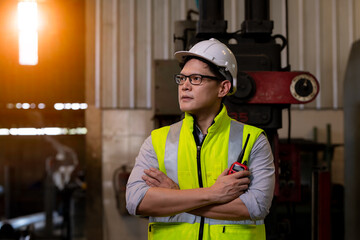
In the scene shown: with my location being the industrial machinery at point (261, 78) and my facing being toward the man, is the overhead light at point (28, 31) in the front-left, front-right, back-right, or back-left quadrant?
back-right

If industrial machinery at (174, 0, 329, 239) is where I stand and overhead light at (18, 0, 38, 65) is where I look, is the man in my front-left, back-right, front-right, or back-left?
back-left

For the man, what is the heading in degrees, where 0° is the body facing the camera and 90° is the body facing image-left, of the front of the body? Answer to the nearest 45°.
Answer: approximately 0°

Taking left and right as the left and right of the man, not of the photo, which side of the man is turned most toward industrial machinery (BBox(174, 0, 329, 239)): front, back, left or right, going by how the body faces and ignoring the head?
back

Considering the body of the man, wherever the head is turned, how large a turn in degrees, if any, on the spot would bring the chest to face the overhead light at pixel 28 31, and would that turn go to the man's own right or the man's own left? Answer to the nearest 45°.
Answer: approximately 135° to the man's own right
